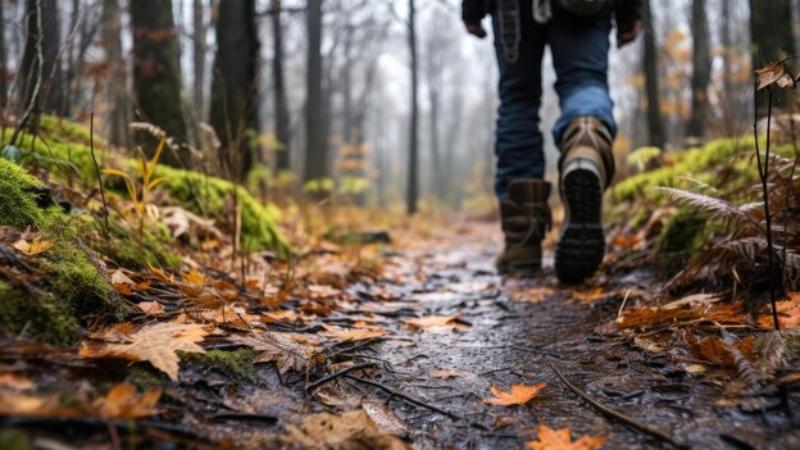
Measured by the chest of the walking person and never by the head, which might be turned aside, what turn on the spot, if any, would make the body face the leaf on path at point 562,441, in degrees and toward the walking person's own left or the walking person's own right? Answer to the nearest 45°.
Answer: approximately 180°

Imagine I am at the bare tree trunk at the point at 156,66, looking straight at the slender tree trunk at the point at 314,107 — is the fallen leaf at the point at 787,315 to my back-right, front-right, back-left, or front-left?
back-right

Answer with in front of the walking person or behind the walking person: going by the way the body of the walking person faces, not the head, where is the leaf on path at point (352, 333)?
behind

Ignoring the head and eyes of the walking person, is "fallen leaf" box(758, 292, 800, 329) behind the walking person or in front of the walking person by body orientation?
behind

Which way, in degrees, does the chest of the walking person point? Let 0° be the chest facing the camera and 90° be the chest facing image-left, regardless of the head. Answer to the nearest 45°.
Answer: approximately 180°

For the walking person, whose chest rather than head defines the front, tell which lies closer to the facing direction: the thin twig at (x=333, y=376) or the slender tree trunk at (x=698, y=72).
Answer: the slender tree trunk

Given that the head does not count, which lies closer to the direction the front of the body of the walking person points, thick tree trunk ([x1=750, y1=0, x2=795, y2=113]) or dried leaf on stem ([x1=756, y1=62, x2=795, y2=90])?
the thick tree trunk

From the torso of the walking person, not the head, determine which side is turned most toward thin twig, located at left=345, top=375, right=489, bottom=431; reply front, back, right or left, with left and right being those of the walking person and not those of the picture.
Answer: back

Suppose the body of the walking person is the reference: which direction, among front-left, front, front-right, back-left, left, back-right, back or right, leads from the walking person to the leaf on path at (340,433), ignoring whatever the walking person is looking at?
back
